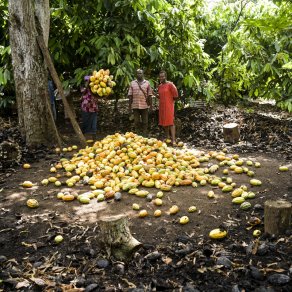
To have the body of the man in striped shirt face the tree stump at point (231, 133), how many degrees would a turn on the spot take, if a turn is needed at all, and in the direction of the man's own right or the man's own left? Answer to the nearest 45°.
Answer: approximately 90° to the man's own left

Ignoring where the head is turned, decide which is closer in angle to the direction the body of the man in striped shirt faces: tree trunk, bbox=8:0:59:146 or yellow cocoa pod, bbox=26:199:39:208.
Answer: the yellow cocoa pod

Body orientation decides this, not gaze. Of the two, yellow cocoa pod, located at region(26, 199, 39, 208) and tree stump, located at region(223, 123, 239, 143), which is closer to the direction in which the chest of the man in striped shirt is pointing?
the yellow cocoa pod

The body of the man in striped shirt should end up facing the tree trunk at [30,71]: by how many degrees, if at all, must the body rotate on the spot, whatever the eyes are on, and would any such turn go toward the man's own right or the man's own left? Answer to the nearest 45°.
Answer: approximately 90° to the man's own right

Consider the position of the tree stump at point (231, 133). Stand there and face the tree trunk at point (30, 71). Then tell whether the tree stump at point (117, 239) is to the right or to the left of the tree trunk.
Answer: left

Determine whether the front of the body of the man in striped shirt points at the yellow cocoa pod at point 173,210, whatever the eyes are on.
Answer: yes

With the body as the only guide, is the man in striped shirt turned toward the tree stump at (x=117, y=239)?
yes

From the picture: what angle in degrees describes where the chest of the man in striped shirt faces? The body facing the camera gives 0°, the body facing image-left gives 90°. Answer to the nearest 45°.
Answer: approximately 0°
